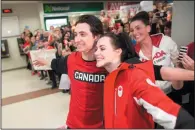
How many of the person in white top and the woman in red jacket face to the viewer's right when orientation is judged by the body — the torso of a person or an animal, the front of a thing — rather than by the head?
0

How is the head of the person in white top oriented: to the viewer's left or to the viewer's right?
to the viewer's left

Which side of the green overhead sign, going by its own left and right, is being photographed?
front

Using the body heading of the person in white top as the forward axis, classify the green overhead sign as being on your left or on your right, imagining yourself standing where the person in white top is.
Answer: on your right

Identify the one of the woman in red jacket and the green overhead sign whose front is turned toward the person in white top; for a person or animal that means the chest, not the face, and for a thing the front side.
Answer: the green overhead sign

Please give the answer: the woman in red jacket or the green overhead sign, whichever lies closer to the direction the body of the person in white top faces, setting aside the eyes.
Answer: the woman in red jacket

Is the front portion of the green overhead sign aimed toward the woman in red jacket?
yes

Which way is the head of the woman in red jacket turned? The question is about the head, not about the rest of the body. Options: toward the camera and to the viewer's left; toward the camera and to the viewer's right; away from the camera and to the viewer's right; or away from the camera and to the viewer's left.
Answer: toward the camera and to the viewer's left

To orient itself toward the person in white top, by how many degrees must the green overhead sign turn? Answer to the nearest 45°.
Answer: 0° — it already faces them

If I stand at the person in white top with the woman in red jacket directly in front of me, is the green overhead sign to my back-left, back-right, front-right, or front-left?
back-right

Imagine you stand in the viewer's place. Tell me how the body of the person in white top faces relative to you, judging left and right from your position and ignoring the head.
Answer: facing the viewer and to the left of the viewer

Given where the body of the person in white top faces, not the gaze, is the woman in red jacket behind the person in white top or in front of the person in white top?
in front
